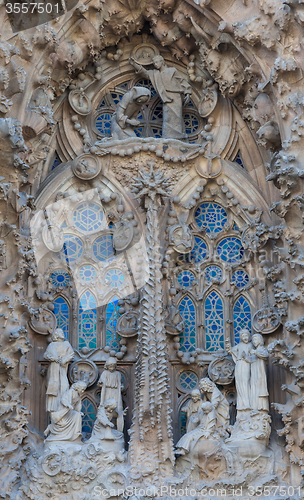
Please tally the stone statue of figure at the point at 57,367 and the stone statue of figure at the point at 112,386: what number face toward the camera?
2

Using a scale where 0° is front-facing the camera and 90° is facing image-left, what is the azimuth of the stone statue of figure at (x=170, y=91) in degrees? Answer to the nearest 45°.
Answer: approximately 45°

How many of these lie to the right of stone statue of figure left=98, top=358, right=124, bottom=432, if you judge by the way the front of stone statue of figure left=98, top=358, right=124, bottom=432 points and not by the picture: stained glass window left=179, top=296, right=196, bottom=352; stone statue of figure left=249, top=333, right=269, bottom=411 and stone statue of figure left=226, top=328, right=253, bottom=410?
0

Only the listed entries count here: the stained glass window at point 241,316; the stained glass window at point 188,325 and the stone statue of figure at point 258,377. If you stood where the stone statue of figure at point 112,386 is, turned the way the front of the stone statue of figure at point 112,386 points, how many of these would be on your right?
0

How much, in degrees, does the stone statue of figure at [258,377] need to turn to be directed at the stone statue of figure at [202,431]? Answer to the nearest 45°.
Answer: approximately 45° to its right

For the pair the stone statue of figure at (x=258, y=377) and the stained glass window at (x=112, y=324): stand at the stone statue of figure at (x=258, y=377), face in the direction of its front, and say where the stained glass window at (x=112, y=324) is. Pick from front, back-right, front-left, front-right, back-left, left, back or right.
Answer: front-right

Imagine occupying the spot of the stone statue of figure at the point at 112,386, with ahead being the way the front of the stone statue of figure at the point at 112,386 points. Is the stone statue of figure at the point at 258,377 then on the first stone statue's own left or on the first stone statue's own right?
on the first stone statue's own left

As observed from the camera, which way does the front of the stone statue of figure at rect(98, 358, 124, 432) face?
facing the viewer

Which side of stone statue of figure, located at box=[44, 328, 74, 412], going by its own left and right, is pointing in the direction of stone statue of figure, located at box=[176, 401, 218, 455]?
left

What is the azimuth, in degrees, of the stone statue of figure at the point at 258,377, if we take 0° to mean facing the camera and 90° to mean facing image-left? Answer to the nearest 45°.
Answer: approximately 45°

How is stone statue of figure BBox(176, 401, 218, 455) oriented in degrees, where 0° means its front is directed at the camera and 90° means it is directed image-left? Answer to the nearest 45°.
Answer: approximately 45°
